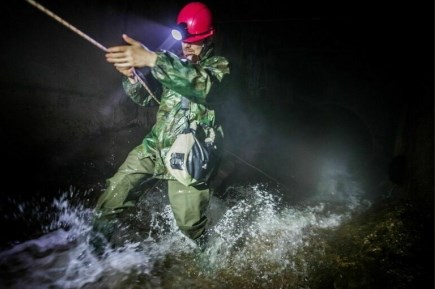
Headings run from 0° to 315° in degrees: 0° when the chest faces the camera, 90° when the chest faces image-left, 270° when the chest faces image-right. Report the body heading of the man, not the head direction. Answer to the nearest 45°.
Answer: approximately 45°
